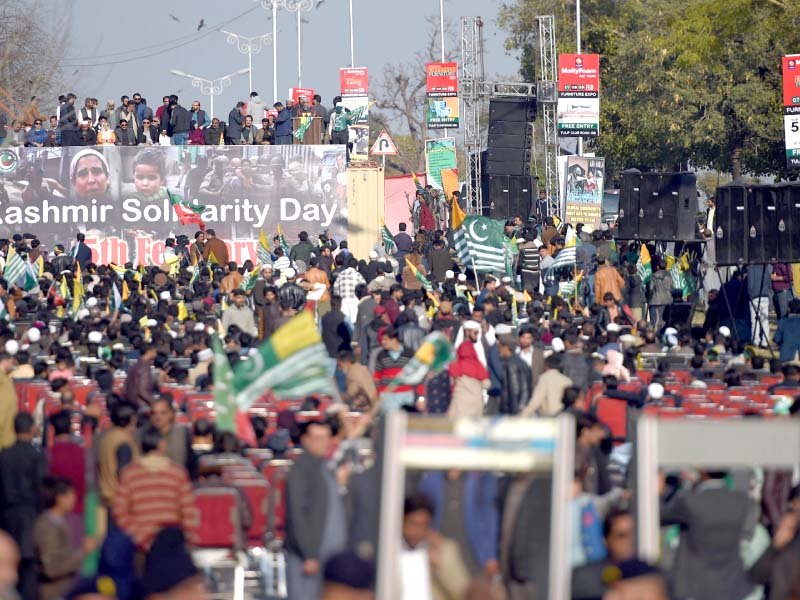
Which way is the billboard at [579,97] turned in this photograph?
toward the camera

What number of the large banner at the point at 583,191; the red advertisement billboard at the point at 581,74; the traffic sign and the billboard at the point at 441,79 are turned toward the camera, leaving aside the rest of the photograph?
4

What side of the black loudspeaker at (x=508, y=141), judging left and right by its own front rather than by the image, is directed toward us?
front

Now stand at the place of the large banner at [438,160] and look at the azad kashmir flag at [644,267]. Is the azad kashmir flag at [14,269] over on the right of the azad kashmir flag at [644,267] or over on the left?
right

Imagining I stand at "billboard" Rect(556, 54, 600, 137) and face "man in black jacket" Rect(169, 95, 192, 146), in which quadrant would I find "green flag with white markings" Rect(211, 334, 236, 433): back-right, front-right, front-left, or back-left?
front-left

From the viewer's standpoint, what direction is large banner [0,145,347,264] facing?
toward the camera

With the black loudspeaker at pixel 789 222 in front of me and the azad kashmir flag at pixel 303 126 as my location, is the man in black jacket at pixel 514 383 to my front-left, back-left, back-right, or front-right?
front-right

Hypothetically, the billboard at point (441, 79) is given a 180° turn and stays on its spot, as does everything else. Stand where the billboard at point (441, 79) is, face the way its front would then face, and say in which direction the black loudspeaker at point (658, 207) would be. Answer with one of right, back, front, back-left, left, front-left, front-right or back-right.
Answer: back

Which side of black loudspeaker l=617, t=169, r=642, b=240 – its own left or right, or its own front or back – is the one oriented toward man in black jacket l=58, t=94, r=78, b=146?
right

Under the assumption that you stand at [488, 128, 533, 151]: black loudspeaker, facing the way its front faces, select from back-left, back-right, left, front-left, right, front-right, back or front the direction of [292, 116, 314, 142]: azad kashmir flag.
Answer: front-right

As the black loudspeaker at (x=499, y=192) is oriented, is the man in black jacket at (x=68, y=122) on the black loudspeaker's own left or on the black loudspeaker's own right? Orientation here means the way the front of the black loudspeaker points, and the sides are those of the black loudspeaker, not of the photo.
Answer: on the black loudspeaker's own right

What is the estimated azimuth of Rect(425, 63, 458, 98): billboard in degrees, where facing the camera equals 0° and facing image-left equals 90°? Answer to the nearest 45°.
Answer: approximately 0°

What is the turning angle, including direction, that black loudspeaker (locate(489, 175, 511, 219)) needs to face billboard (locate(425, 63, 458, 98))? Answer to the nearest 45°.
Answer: approximately 180°
